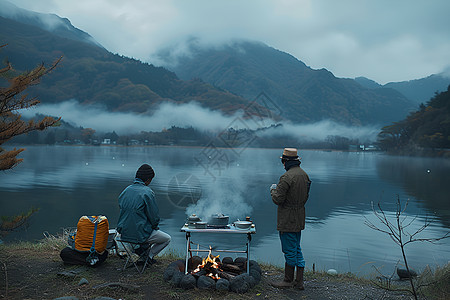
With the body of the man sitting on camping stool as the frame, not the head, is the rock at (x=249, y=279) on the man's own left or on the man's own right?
on the man's own right

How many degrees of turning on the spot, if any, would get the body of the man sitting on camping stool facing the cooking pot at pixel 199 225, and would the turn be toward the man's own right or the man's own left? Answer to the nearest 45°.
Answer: approximately 45° to the man's own right

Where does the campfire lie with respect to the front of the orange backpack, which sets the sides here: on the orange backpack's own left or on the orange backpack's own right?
on the orange backpack's own left

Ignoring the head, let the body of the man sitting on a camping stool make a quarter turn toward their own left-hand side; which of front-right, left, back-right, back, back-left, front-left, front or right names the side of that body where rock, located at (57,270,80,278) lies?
front-left

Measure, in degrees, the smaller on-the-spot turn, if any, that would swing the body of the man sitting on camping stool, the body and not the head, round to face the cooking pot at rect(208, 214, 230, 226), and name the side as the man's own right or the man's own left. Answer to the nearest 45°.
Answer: approximately 45° to the man's own right

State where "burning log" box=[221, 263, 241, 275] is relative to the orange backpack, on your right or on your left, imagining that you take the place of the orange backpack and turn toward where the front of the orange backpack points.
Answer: on your left

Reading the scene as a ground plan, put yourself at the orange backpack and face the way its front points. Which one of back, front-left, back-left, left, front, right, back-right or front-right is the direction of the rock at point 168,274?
front-left

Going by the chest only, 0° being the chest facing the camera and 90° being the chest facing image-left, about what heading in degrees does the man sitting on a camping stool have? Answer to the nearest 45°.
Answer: approximately 225°
